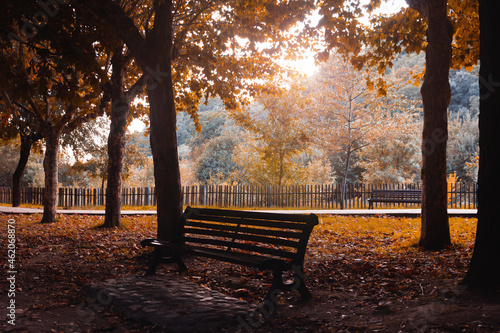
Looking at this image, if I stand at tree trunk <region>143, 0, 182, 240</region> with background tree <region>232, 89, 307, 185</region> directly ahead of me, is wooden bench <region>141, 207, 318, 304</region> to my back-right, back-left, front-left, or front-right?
back-right

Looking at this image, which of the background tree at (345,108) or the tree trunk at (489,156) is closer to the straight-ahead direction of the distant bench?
the tree trunk

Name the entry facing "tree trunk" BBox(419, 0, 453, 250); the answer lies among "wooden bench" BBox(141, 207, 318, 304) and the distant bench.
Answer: the distant bench

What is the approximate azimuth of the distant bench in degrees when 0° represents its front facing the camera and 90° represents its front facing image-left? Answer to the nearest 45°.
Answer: approximately 0°

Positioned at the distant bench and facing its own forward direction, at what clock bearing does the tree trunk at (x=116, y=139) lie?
The tree trunk is roughly at 1 o'clock from the distant bench.

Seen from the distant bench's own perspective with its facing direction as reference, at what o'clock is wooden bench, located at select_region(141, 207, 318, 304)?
The wooden bench is roughly at 12 o'clock from the distant bench.
